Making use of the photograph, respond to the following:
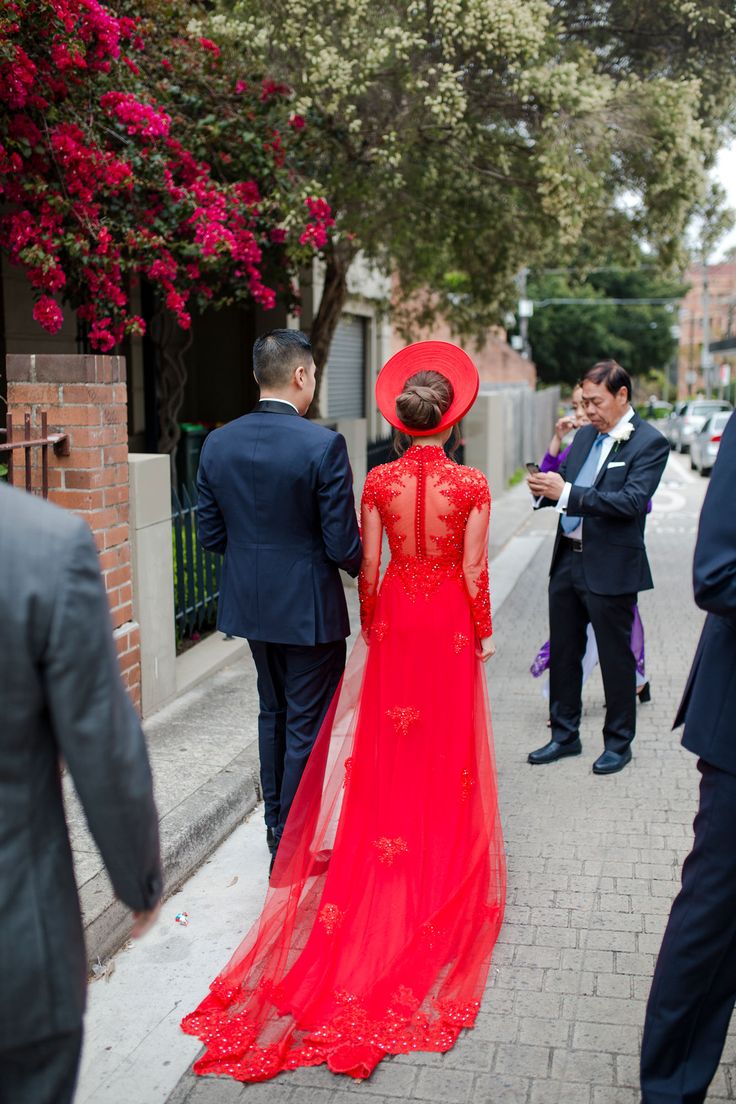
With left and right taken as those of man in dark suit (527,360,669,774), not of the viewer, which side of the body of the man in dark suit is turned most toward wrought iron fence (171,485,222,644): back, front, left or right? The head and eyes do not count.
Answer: right

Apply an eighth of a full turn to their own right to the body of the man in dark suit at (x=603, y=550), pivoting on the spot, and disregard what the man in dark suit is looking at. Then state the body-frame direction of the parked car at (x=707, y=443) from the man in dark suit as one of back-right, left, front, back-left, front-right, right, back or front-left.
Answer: right

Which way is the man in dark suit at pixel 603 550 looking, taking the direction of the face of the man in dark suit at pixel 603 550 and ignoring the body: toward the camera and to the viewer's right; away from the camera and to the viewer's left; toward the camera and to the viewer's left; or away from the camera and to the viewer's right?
toward the camera and to the viewer's left

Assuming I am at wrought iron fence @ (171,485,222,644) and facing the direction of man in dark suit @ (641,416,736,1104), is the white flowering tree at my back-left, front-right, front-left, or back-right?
back-left

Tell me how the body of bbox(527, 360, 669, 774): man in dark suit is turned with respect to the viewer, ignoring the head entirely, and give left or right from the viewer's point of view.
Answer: facing the viewer and to the left of the viewer

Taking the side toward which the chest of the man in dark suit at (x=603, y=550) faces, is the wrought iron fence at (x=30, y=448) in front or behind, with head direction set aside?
in front

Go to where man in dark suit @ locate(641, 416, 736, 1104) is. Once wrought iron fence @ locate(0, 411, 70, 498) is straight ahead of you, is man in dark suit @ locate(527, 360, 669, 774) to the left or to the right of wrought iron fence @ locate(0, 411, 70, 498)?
right

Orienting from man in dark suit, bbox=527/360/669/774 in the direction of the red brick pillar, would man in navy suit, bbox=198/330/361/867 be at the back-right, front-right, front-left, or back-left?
front-left

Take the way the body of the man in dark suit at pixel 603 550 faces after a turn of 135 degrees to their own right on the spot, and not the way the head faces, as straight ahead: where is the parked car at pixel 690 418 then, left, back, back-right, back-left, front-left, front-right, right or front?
front

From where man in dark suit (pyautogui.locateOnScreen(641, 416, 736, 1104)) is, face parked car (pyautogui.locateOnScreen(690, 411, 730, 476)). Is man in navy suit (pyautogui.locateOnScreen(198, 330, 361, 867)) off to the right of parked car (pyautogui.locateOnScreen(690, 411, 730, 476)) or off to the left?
left

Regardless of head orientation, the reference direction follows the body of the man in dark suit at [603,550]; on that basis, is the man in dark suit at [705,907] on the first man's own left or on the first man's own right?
on the first man's own left

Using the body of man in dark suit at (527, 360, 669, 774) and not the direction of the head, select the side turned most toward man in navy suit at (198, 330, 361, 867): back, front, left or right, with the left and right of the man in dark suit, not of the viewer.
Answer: front

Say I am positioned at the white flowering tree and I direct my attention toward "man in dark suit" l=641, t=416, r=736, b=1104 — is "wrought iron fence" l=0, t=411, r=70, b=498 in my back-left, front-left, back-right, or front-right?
front-right

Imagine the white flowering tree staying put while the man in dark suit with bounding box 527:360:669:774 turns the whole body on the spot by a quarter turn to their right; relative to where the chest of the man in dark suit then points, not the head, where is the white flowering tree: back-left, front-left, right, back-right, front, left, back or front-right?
front-right
